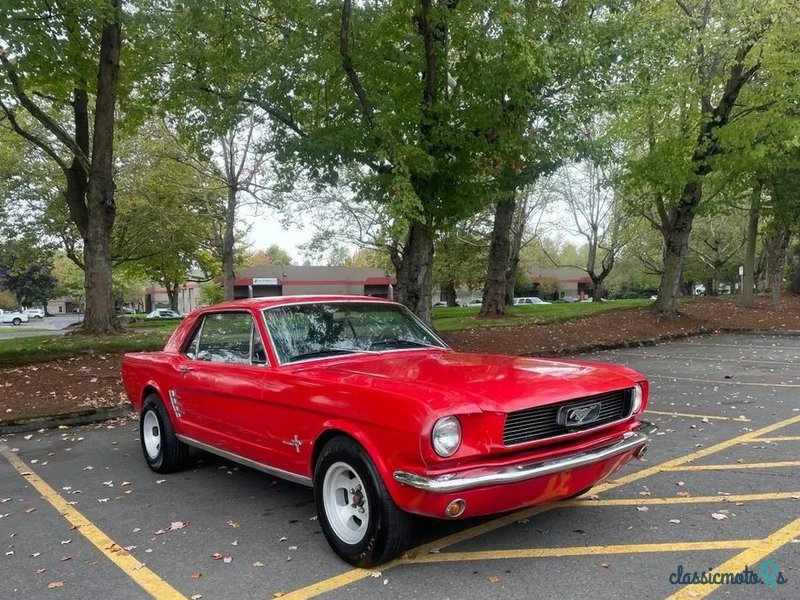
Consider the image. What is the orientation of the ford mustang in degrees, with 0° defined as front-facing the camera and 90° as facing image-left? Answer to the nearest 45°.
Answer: approximately 315°
